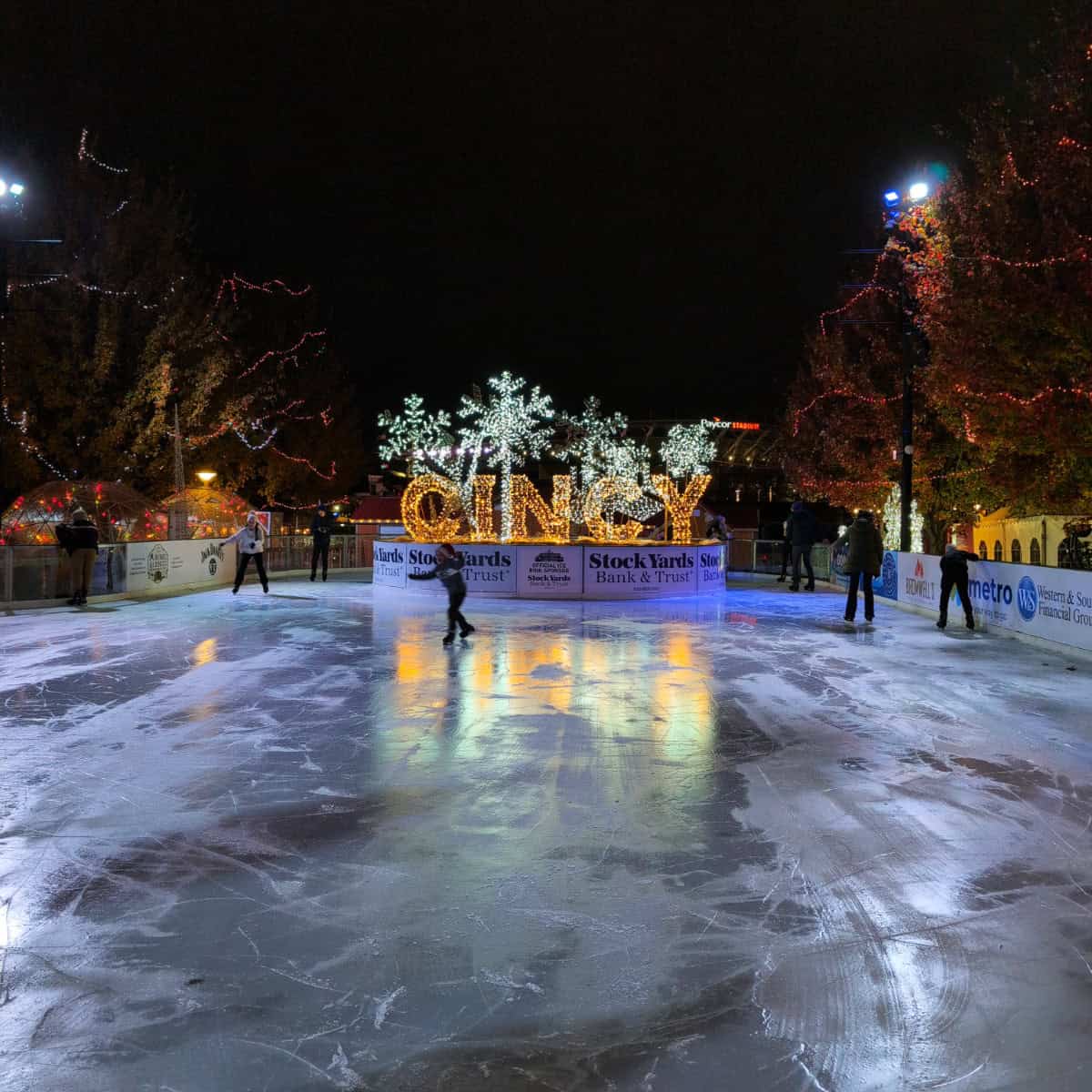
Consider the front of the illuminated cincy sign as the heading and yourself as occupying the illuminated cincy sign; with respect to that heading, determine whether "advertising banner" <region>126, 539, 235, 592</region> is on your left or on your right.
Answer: on your right

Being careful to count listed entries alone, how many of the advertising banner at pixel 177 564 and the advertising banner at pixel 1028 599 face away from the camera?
0

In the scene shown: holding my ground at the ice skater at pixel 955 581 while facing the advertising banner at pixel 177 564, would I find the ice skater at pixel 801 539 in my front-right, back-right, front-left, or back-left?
front-right

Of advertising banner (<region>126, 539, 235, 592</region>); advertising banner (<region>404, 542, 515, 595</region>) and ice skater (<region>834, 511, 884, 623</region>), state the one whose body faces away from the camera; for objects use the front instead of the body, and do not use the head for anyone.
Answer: the ice skater

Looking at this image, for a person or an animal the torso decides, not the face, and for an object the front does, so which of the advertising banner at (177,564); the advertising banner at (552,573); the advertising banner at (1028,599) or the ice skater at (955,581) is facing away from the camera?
the ice skater

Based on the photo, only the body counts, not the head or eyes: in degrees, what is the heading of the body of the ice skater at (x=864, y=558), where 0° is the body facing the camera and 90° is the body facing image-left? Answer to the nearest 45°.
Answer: approximately 180°

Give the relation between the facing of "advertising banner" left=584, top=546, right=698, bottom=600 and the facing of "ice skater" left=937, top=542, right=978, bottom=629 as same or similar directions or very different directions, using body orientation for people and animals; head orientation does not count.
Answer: very different directions

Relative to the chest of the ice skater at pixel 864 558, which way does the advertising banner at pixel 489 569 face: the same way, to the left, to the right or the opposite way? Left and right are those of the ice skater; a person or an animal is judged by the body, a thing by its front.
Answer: the opposite way

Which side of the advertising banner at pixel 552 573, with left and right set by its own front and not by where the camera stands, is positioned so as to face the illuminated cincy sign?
back

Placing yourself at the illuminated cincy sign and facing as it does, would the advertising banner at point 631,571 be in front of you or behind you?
in front

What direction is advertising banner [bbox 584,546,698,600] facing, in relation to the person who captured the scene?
facing the viewer

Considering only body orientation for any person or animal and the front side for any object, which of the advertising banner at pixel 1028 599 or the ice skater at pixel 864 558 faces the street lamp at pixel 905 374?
the ice skater

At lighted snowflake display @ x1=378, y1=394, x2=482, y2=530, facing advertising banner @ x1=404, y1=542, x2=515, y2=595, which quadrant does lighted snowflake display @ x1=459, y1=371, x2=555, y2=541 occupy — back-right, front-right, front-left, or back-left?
front-left

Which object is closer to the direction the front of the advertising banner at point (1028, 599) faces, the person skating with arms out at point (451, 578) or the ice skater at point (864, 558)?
the person skating with arms out

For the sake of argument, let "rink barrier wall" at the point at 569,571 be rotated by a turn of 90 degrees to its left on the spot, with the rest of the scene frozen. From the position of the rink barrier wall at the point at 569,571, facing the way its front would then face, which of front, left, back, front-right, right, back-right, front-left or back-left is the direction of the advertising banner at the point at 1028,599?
front-right

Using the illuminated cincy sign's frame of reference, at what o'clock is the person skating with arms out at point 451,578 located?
The person skating with arms out is roughly at 12 o'clock from the illuminated cincy sign.

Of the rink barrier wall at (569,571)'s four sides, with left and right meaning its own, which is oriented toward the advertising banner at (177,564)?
right

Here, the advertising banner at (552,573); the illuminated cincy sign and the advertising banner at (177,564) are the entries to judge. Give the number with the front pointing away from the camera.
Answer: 0

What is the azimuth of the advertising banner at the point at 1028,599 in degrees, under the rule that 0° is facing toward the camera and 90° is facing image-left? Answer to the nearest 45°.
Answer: approximately 45°

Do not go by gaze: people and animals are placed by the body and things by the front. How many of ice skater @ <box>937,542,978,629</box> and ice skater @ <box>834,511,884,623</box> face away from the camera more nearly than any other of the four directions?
2

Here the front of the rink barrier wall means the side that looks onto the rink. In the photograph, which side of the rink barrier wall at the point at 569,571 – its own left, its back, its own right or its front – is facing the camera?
front

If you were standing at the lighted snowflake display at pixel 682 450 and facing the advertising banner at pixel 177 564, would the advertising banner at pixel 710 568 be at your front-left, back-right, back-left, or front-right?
front-left

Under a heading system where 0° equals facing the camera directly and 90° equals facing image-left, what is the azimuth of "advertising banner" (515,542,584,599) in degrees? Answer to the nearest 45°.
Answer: approximately 0°

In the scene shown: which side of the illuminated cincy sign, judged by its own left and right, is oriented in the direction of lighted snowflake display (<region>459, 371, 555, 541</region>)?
back
